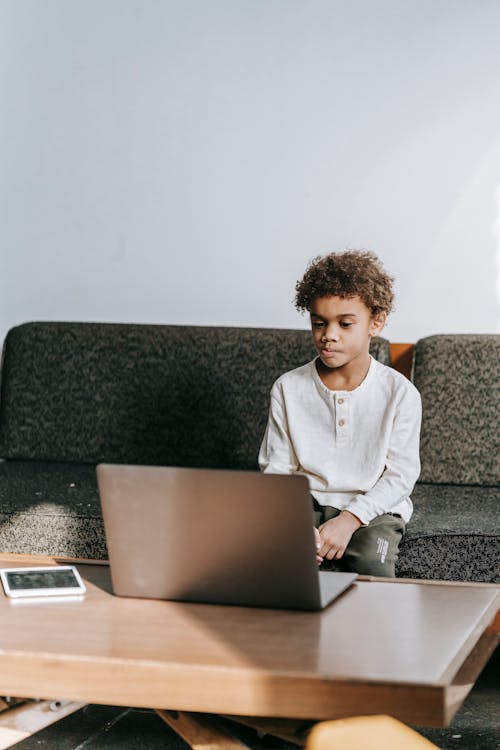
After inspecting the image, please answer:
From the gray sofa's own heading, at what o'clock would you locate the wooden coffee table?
The wooden coffee table is roughly at 12 o'clock from the gray sofa.

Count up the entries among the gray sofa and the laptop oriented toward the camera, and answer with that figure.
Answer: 1

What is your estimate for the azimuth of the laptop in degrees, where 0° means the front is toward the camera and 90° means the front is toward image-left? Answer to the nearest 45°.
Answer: approximately 180°

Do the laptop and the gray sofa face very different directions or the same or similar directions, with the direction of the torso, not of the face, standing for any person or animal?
very different directions

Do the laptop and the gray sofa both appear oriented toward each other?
yes

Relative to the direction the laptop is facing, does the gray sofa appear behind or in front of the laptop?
in front

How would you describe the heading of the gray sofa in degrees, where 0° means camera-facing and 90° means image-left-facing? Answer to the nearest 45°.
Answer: approximately 0°

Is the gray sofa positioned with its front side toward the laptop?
yes

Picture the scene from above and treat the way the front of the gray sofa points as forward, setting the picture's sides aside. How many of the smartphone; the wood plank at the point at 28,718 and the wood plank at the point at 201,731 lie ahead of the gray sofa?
3
